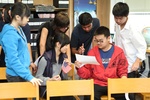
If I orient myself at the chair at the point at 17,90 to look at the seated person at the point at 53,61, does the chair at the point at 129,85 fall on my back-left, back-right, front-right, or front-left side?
front-right

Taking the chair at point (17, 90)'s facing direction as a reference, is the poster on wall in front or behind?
in front

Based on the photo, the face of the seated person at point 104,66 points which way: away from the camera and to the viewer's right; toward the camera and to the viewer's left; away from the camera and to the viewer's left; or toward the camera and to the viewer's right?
toward the camera and to the viewer's left

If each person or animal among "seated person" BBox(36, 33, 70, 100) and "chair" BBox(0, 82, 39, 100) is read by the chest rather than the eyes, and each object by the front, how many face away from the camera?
1

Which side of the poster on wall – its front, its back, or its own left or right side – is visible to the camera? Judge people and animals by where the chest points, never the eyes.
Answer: front

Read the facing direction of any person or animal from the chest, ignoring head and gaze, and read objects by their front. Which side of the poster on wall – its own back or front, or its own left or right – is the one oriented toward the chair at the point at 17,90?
front

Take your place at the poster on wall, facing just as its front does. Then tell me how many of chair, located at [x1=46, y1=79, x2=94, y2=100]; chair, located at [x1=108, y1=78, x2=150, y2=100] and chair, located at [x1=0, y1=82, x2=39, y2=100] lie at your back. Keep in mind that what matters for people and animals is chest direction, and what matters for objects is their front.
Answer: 0

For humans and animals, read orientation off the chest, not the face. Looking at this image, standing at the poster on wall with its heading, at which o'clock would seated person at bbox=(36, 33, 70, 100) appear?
The seated person is roughly at 12 o'clock from the poster on wall.

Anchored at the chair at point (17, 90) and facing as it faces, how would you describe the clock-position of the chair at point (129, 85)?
the chair at point (129, 85) is roughly at 3 o'clock from the chair at point (17, 90).

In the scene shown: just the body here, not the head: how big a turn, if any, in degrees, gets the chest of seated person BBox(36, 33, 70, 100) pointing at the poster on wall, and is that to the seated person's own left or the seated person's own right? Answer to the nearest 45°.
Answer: approximately 135° to the seated person's own left

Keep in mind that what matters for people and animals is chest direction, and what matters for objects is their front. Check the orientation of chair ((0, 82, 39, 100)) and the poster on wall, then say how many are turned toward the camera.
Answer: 1

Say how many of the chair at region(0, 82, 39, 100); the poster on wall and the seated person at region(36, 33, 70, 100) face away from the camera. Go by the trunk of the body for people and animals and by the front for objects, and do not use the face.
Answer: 1

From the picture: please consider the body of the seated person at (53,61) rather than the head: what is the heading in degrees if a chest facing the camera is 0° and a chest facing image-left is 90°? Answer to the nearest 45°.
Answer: approximately 315°

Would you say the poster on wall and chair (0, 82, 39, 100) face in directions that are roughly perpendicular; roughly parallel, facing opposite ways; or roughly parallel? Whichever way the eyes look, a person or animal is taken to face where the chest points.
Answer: roughly parallel, facing opposite ways

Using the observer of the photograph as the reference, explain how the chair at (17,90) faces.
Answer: facing away from the viewer

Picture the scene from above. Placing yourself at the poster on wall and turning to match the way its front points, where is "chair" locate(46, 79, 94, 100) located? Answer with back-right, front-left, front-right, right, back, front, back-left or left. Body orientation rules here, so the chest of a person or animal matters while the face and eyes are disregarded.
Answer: front
